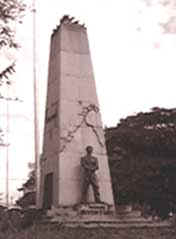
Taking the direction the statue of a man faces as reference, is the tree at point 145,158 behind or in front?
behind

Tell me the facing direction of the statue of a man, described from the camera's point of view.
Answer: facing the viewer
